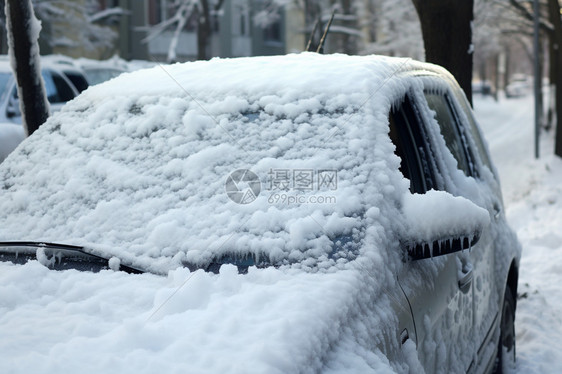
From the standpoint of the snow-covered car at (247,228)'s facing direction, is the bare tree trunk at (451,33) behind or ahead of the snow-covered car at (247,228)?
behind

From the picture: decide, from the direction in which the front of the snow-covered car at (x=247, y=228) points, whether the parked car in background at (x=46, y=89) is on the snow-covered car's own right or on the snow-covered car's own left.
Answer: on the snow-covered car's own right

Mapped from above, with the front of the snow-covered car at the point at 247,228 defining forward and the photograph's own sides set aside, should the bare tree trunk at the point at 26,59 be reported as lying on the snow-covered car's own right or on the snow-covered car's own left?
on the snow-covered car's own right

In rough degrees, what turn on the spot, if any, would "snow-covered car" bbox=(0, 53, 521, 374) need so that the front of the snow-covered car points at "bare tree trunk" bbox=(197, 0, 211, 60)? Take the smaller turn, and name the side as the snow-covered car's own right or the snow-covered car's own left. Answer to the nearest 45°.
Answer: approximately 135° to the snow-covered car's own right

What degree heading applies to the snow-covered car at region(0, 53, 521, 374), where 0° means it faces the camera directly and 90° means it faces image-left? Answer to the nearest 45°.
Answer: approximately 45°
